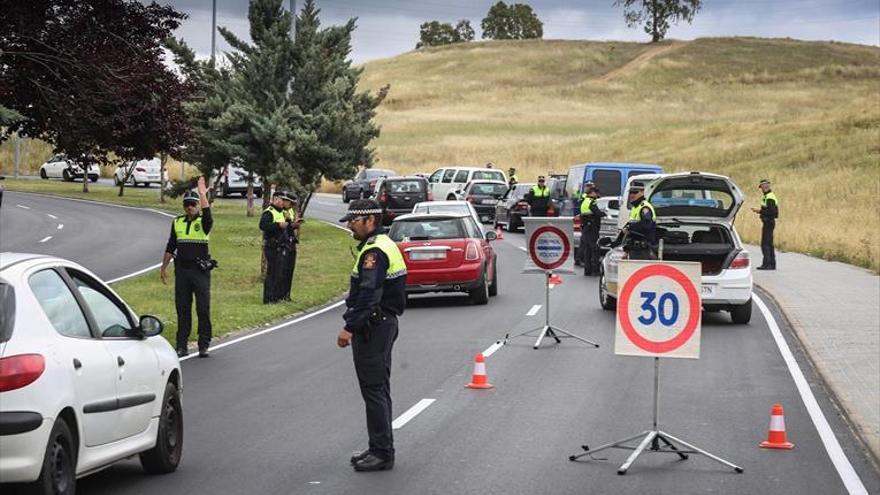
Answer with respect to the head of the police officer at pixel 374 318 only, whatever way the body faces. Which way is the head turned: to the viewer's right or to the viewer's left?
to the viewer's left

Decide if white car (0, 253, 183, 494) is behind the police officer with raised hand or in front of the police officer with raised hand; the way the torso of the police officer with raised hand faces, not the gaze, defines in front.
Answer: in front

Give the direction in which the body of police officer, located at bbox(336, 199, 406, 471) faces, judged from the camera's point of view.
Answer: to the viewer's left

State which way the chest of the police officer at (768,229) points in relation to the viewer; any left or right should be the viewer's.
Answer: facing to the left of the viewer

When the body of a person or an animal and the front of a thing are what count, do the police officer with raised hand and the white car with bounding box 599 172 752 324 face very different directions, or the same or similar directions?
very different directions

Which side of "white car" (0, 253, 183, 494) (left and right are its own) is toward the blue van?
front

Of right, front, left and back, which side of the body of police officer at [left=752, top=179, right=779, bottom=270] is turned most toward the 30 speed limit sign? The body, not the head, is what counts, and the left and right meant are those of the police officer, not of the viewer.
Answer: left

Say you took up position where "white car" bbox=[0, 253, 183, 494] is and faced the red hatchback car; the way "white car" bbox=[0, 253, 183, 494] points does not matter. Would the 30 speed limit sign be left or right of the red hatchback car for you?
right

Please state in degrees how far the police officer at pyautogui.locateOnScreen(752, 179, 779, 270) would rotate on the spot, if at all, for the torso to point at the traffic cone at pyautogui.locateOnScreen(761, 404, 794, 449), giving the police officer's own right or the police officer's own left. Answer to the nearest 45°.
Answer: approximately 90° to the police officer's own left

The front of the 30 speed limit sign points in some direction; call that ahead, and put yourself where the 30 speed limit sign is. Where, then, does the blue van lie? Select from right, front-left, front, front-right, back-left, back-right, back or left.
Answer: back

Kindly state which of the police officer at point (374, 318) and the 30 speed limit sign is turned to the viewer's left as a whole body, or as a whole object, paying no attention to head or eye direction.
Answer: the police officer
